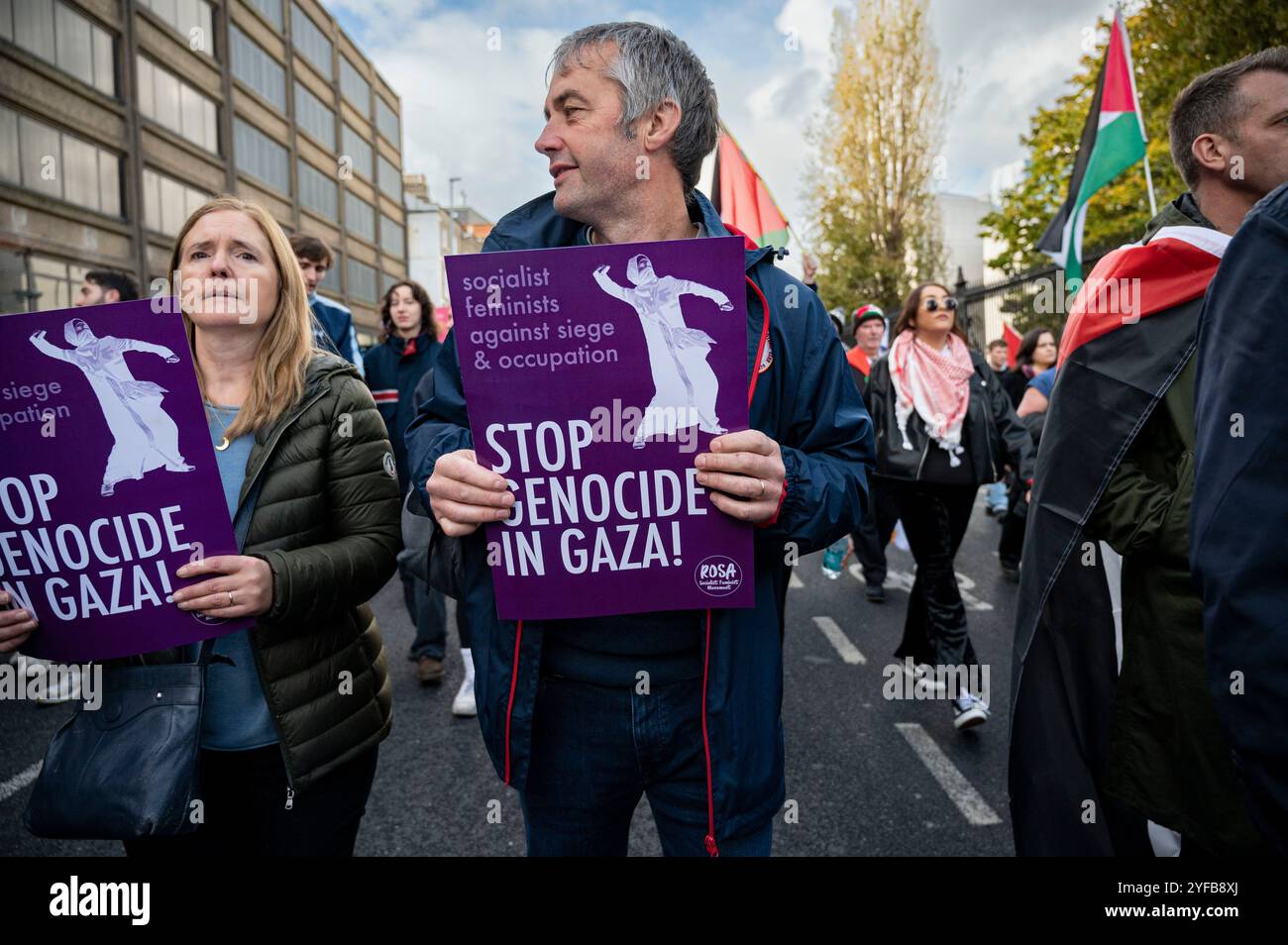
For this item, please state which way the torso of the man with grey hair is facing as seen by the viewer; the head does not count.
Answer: toward the camera

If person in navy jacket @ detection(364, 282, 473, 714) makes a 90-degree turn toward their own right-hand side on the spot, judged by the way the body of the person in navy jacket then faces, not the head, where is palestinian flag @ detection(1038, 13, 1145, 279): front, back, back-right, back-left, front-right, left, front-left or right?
back

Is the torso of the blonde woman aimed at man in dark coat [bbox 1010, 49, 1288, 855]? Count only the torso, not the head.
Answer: no

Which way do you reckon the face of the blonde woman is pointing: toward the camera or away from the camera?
toward the camera

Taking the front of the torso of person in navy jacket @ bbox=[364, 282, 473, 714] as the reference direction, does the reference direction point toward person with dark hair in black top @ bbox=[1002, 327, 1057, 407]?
no

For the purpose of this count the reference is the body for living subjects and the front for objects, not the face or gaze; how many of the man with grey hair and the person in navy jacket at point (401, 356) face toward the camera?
2

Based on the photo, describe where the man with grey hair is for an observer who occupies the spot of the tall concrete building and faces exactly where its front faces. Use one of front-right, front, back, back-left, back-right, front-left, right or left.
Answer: front-right

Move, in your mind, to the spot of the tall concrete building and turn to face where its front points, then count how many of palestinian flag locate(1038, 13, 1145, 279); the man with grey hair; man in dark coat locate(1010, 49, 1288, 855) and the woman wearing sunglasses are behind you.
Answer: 0

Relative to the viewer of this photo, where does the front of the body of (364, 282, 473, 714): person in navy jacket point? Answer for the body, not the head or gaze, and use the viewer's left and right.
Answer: facing the viewer

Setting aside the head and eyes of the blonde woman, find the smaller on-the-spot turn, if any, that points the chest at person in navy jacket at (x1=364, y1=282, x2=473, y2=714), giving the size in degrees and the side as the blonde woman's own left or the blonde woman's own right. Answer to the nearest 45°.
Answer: approximately 135° to the blonde woman's own right

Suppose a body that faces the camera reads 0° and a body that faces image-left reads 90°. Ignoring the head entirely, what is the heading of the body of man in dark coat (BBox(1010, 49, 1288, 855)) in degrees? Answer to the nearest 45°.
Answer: approximately 270°

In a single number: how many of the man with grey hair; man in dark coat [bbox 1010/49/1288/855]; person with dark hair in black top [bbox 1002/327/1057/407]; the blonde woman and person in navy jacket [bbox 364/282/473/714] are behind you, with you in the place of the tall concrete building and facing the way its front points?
0

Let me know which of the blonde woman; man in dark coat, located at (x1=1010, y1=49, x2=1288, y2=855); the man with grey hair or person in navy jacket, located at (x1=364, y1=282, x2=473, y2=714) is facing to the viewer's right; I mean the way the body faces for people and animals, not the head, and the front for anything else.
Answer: the man in dark coat

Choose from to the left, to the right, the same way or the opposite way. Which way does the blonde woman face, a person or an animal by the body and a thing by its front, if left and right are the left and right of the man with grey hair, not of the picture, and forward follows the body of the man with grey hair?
the same way

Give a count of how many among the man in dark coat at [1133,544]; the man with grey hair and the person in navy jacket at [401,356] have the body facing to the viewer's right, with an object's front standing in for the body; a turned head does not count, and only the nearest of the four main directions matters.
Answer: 1

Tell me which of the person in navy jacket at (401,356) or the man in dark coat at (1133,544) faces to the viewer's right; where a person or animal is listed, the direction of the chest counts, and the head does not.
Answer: the man in dark coat

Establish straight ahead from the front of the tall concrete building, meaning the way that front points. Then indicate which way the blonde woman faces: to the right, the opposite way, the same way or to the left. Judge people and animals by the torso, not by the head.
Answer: to the right

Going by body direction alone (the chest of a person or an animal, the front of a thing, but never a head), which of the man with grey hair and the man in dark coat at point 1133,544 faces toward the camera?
the man with grey hair

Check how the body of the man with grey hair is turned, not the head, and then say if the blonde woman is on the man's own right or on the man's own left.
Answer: on the man's own right
